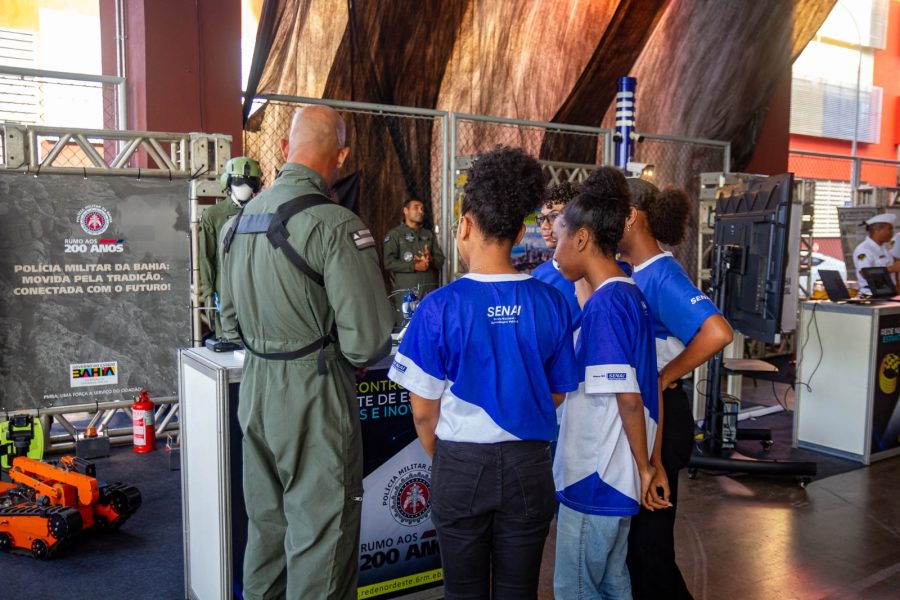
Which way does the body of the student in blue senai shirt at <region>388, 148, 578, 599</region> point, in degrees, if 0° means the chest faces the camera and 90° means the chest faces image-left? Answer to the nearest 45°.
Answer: approximately 180°

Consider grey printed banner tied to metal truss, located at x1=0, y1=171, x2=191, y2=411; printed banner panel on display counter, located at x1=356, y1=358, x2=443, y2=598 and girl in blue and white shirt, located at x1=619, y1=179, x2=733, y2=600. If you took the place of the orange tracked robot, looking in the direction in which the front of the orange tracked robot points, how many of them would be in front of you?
2

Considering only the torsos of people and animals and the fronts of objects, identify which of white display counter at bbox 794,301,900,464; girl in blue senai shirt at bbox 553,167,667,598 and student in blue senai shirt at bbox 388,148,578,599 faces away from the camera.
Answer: student in blue senai shirt at bbox 388,148,578,599

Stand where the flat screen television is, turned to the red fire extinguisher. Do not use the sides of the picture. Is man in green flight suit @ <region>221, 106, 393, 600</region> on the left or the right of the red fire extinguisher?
left

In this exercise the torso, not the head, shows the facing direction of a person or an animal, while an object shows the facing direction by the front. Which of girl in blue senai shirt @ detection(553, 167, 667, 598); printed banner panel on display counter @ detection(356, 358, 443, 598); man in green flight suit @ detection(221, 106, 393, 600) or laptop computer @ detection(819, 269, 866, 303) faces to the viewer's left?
the girl in blue senai shirt

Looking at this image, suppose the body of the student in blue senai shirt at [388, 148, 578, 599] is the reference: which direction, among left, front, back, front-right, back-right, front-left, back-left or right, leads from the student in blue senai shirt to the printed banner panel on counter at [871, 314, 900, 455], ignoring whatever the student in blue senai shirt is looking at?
front-right

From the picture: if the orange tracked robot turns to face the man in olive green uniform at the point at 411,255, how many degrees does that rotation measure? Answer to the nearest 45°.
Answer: approximately 90° to its left

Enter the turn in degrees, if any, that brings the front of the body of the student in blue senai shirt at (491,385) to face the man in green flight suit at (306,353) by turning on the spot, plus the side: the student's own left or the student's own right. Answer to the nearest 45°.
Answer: approximately 45° to the student's own left

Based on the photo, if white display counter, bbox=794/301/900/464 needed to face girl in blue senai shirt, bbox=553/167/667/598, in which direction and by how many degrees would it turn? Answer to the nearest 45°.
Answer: approximately 45° to its right

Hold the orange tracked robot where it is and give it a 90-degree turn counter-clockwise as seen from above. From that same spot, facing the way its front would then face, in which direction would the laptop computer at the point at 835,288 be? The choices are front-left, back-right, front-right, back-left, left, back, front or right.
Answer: front-right

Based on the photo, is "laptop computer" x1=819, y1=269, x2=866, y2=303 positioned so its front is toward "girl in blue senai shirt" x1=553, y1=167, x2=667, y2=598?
no
